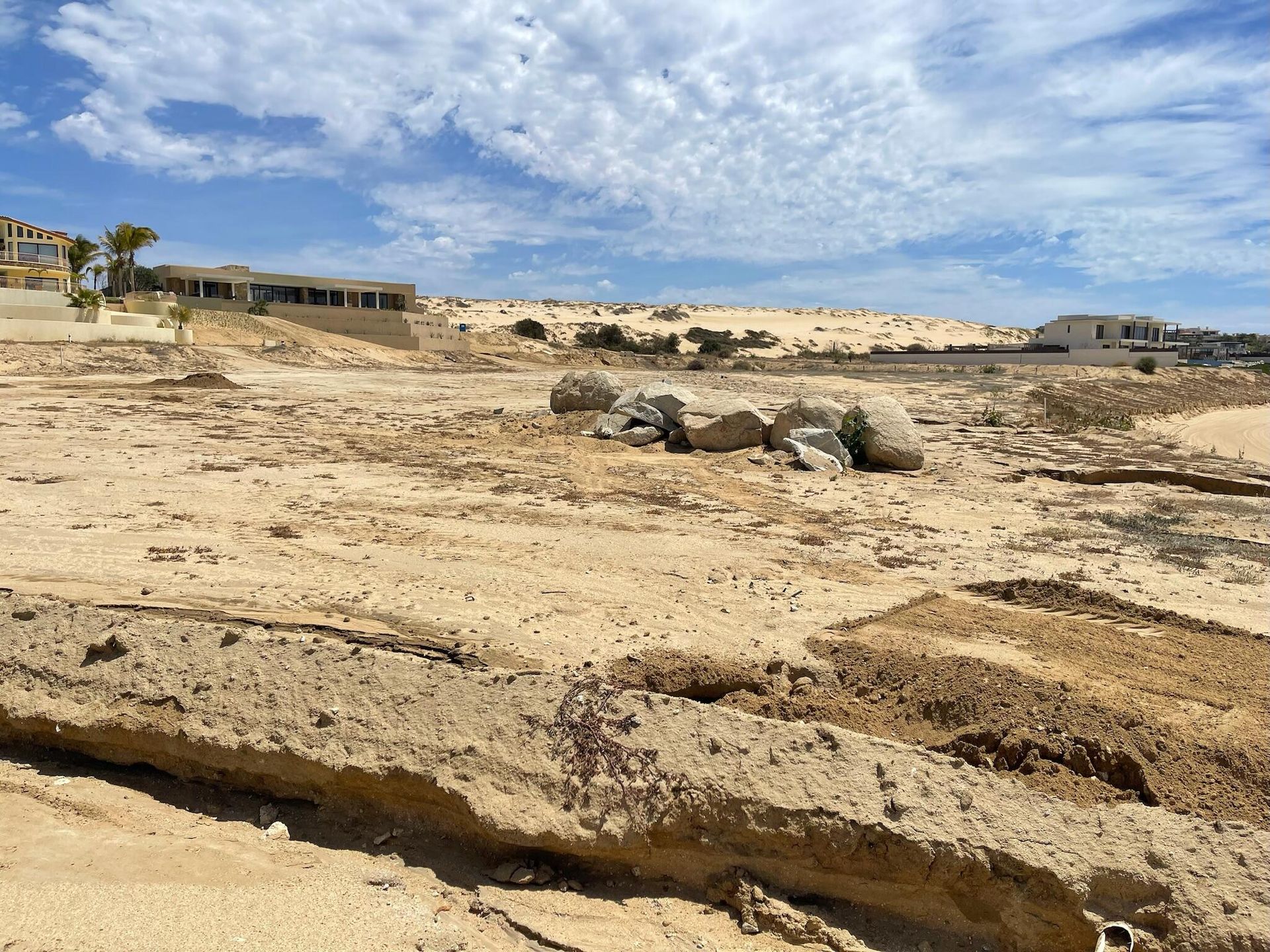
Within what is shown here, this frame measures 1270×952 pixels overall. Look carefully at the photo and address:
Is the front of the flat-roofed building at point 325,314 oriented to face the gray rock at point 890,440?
yes

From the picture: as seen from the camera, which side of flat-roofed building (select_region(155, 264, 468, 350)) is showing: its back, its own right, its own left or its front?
front

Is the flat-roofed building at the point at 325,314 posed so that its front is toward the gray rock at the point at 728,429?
yes

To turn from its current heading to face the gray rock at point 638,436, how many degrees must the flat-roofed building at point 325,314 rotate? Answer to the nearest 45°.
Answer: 0° — it already faces it

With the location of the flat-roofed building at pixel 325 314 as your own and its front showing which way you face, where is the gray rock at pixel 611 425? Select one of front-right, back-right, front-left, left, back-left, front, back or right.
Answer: front

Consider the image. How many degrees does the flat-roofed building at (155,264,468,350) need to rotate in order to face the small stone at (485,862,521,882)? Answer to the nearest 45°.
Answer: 0° — it already faces it

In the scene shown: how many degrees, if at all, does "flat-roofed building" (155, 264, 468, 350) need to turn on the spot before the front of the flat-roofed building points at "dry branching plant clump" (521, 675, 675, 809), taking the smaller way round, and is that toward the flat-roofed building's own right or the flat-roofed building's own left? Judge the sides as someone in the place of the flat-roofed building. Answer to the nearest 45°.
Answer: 0° — it already faces it

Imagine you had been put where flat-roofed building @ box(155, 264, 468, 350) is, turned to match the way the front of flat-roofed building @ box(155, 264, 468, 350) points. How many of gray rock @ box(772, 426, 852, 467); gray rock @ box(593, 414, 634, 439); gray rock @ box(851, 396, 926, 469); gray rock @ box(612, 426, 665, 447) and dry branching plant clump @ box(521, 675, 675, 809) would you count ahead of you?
5

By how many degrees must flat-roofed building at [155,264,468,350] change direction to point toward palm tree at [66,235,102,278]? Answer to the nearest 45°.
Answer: approximately 90° to its right

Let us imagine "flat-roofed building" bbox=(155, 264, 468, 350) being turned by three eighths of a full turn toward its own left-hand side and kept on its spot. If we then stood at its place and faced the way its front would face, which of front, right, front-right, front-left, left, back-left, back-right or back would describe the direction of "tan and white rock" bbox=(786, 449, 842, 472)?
back-right

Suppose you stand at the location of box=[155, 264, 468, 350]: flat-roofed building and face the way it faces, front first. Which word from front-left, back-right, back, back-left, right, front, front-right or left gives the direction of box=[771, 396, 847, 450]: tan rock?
front

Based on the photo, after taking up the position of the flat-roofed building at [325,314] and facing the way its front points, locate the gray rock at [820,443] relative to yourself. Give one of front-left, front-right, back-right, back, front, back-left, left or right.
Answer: front

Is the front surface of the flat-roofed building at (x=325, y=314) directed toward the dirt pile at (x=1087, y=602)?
yes
